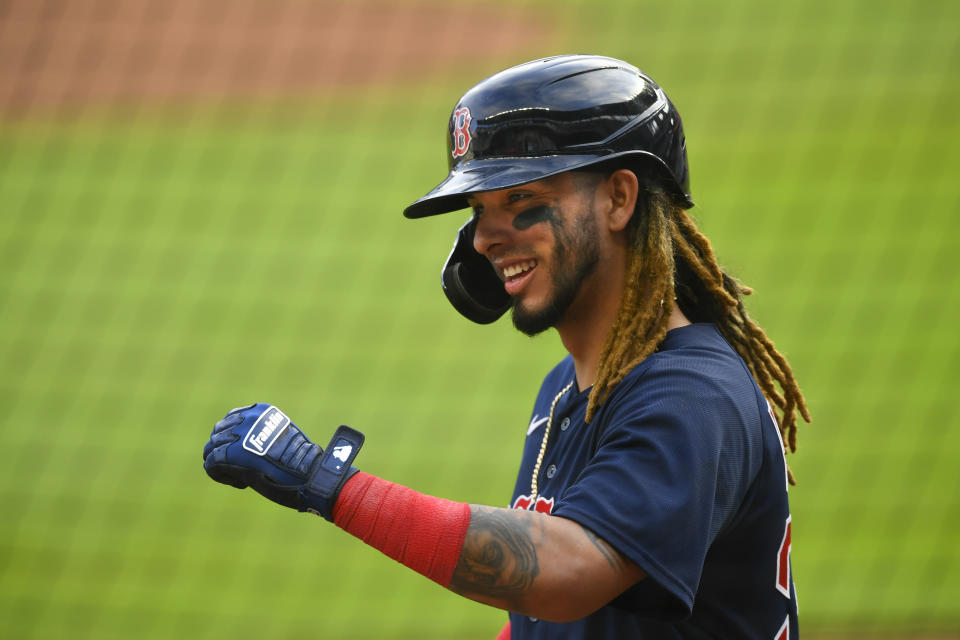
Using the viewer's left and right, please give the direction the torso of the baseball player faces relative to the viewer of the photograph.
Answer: facing to the left of the viewer
